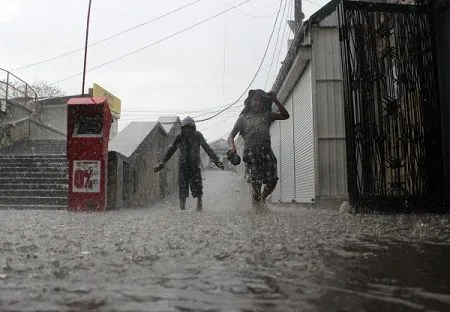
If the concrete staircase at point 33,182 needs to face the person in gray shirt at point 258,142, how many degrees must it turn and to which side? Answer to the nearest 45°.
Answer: approximately 45° to its left

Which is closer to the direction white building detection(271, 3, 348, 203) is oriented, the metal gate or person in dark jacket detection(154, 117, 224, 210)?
the person in dark jacket

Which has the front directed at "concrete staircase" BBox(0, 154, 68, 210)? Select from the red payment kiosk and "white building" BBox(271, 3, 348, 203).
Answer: the white building

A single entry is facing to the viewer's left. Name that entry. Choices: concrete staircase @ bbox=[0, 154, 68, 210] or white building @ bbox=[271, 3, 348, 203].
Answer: the white building

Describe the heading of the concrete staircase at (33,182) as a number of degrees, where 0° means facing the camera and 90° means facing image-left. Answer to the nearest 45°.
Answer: approximately 0°

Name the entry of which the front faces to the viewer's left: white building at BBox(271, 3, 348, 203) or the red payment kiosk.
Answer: the white building

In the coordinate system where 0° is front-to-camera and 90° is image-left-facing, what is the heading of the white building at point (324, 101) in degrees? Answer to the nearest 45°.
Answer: approximately 90°

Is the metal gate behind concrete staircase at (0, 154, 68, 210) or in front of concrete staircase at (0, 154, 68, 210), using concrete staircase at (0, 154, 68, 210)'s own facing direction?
in front
